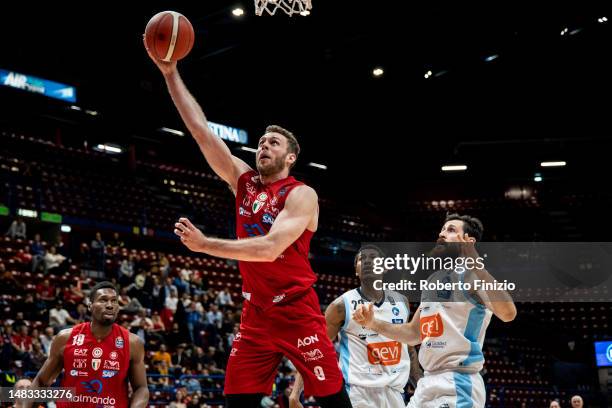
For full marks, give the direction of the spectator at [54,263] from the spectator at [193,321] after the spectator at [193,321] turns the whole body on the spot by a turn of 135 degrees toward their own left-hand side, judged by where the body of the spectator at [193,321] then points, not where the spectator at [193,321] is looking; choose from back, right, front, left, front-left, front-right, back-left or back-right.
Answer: left

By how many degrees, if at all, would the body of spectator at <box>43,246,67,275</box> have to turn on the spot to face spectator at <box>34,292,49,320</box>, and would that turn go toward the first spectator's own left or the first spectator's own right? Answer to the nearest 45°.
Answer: approximately 45° to the first spectator's own right

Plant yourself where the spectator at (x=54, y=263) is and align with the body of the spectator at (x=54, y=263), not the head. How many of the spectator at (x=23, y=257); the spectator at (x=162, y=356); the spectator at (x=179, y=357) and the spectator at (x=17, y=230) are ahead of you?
2

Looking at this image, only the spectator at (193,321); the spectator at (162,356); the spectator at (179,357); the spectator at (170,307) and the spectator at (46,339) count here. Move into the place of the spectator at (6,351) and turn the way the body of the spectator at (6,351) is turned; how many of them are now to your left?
5

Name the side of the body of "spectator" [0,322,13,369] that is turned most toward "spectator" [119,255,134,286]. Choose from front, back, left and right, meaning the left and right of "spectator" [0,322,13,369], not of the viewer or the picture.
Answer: left

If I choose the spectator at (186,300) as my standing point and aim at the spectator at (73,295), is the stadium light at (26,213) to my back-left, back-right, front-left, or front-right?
front-right

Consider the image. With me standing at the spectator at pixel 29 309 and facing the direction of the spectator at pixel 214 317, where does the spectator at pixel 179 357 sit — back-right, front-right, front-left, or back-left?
front-right

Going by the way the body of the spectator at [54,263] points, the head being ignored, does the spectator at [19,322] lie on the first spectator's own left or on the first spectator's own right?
on the first spectator's own right

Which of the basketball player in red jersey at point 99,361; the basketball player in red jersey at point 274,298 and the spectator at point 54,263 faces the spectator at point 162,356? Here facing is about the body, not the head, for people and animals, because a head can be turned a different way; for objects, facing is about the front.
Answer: the spectator at point 54,263

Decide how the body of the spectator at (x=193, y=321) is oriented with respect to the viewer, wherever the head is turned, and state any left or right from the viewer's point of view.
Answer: facing the viewer and to the right of the viewer

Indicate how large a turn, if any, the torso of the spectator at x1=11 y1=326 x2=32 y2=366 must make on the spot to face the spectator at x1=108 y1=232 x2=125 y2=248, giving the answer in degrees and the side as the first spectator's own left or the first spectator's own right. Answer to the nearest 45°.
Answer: approximately 135° to the first spectator's own left
